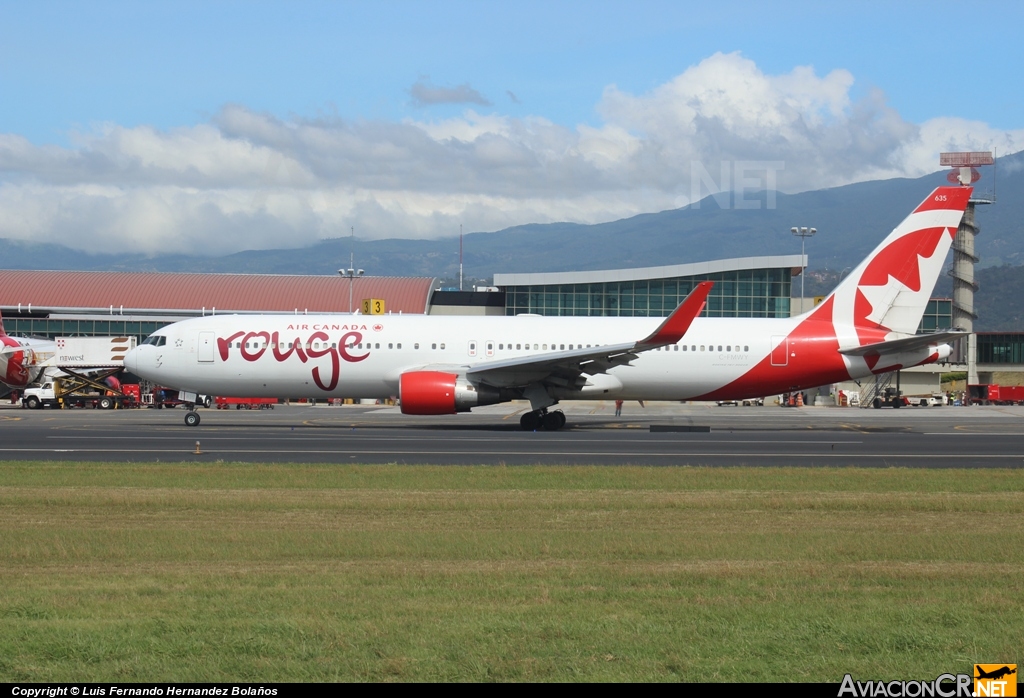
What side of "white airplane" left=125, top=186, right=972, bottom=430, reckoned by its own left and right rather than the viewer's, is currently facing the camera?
left
